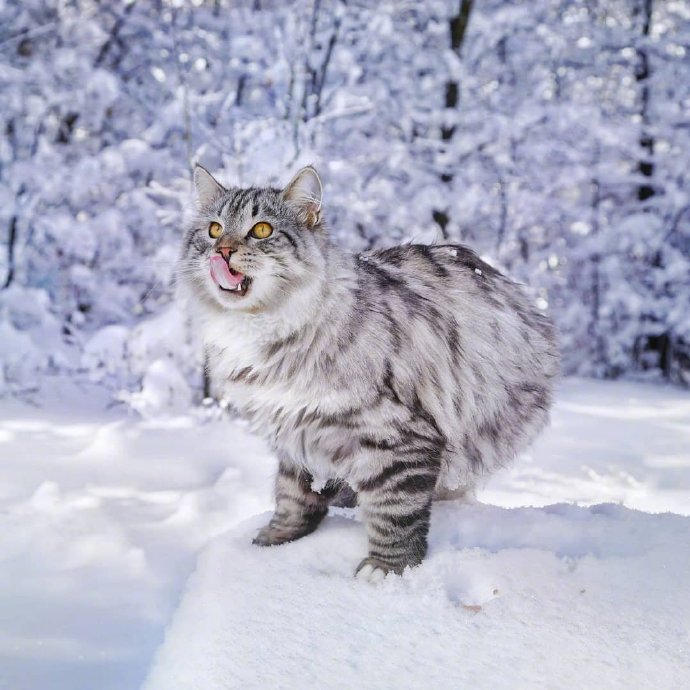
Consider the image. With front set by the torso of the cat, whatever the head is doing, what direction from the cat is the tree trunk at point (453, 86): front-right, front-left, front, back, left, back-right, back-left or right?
back-right

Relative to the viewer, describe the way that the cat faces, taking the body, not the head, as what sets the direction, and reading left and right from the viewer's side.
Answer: facing the viewer and to the left of the viewer

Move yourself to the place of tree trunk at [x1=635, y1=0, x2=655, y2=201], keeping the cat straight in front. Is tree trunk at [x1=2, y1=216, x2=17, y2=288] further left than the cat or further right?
right

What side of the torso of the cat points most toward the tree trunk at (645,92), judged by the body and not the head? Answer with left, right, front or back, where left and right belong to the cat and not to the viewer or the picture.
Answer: back

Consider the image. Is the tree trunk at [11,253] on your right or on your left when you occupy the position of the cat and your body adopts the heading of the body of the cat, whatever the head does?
on your right
